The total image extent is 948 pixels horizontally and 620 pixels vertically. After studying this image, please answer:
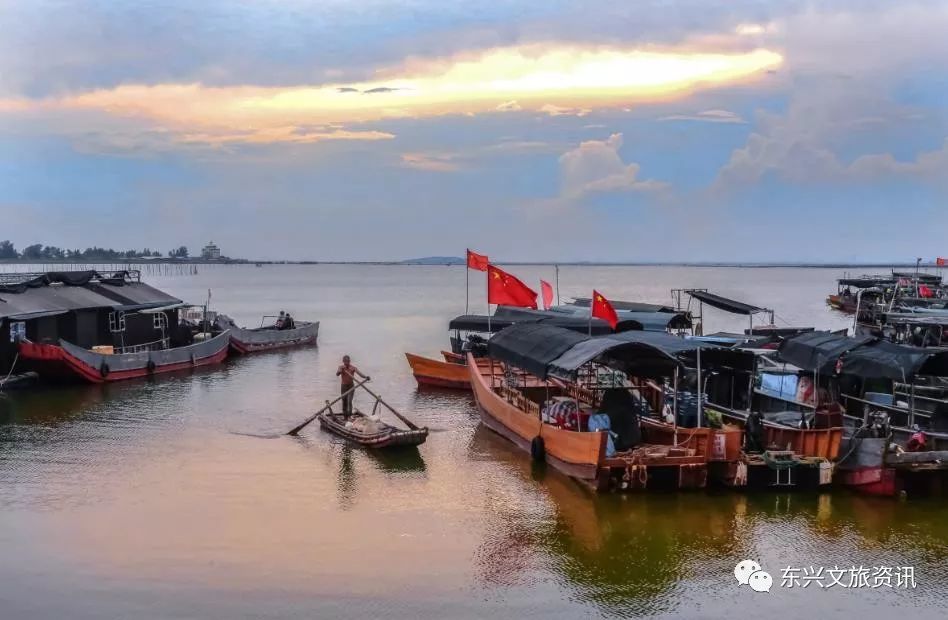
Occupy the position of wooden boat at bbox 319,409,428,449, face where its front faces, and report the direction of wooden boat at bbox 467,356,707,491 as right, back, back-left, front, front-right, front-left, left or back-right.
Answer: front

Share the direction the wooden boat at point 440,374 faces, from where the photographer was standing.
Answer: facing to the left of the viewer

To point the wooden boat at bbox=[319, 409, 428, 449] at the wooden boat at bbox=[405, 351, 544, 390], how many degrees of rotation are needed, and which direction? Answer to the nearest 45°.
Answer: approximately 135° to its left

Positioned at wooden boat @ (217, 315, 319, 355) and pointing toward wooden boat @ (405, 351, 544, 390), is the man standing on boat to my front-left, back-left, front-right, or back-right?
front-right

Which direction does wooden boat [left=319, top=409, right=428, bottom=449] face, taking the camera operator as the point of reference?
facing the viewer and to the right of the viewer

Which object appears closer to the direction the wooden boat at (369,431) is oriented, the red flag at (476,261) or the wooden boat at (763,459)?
the wooden boat

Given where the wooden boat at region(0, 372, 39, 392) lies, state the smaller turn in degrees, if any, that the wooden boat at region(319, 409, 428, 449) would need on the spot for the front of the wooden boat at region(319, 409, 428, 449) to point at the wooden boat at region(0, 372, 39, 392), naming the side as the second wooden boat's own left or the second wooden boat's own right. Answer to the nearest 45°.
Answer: approximately 180°

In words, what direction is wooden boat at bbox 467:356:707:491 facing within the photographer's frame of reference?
facing away from the viewer and to the left of the viewer

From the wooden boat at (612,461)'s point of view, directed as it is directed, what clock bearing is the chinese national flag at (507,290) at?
The chinese national flag is roughly at 1 o'clock from the wooden boat.

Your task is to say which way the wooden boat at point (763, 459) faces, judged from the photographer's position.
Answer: facing away from the viewer and to the left of the viewer

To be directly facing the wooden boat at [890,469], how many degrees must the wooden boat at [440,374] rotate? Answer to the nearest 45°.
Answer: approximately 135° to its left

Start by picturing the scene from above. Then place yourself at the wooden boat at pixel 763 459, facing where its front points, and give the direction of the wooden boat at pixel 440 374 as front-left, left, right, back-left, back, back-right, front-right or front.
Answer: front

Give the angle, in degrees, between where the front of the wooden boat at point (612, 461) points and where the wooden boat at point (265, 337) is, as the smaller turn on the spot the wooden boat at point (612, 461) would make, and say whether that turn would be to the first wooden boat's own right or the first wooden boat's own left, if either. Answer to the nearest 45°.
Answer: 0° — it already faces it

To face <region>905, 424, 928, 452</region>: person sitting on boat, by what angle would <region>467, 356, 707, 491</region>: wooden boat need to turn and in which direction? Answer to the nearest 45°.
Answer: approximately 135° to its right

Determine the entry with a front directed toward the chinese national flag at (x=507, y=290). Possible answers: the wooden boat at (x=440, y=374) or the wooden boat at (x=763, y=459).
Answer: the wooden boat at (x=763, y=459)

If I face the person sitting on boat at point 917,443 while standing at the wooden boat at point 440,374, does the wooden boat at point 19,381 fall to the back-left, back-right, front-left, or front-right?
back-right

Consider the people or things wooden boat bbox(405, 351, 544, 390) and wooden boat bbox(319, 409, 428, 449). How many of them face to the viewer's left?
1
